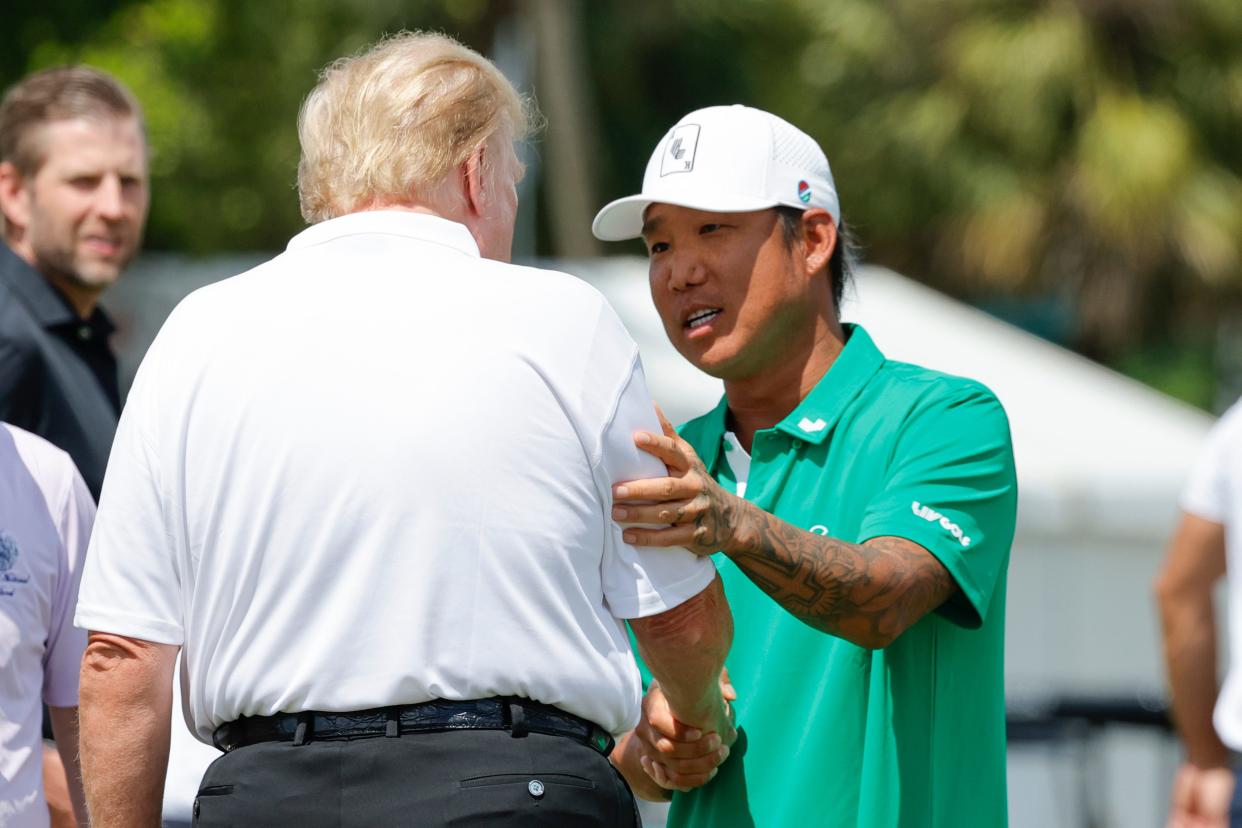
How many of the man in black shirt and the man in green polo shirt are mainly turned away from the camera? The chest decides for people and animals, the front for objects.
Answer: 0

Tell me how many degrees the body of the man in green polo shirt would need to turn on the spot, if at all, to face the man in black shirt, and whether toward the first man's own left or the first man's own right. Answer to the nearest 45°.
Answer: approximately 90° to the first man's own right

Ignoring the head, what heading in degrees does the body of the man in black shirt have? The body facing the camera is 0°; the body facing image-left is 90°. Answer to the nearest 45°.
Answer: approximately 315°

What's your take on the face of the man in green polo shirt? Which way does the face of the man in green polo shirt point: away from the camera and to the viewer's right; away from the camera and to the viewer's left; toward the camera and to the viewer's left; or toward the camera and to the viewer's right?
toward the camera and to the viewer's left

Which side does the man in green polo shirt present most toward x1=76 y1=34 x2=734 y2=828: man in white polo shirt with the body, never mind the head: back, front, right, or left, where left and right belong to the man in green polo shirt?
front

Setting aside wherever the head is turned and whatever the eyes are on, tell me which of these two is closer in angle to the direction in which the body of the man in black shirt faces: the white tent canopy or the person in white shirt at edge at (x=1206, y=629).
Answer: the person in white shirt at edge

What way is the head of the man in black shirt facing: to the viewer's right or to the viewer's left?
to the viewer's right

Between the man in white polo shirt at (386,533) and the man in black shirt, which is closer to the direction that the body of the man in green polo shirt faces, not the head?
the man in white polo shirt

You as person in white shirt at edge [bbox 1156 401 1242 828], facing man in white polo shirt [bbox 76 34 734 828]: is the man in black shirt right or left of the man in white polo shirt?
right

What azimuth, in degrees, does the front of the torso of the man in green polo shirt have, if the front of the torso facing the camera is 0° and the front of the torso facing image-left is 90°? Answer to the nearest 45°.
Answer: approximately 45°

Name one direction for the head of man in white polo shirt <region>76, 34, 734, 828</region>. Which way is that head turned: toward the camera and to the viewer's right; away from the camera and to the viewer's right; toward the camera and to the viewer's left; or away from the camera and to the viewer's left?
away from the camera and to the viewer's right

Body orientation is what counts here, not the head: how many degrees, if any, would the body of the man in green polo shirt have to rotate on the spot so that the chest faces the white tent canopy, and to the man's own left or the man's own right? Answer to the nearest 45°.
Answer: approximately 135° to the man's own right

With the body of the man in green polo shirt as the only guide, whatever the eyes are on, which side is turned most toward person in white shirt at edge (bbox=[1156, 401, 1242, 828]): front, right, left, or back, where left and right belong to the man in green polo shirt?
back

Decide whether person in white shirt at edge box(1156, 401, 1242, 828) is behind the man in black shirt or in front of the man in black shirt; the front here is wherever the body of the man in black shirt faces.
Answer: in front
